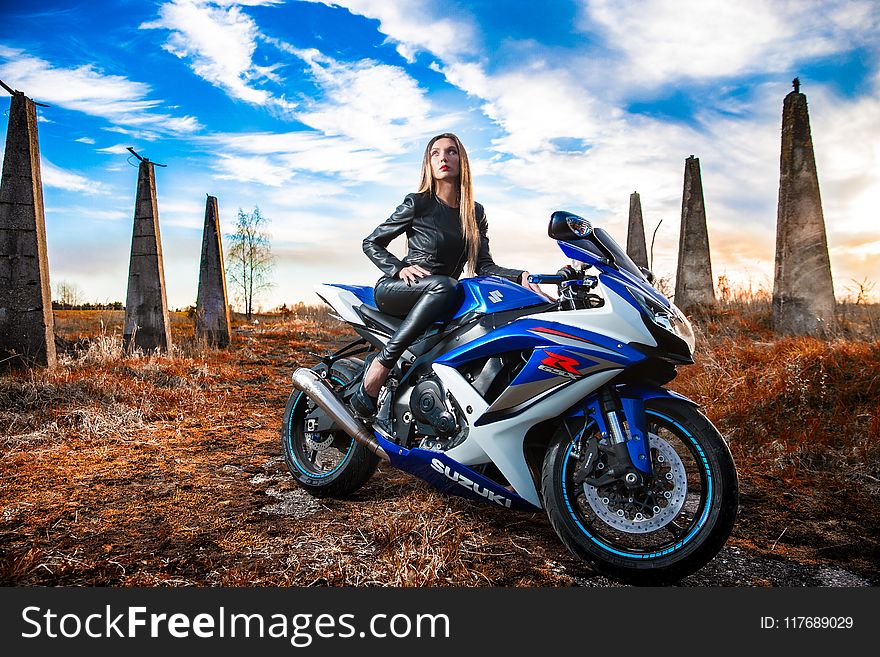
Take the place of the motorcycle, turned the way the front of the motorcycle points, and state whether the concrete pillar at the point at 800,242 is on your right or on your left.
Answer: on your left

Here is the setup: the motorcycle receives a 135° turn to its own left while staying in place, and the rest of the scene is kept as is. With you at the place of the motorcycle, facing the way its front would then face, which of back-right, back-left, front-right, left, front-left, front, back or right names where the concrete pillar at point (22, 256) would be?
front-left

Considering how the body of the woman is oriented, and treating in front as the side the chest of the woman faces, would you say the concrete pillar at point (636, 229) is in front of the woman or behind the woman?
behind

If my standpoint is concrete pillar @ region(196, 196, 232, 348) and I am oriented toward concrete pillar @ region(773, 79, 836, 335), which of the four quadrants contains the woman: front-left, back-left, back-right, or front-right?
front-right

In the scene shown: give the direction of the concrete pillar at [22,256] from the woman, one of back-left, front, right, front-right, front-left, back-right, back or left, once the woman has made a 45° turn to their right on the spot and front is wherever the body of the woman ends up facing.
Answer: right

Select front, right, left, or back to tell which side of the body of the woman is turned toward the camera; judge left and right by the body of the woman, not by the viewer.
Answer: front

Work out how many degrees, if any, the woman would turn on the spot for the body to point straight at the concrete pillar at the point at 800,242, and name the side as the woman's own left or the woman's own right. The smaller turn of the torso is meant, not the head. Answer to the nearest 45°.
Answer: approximately 135° to the woman's own left

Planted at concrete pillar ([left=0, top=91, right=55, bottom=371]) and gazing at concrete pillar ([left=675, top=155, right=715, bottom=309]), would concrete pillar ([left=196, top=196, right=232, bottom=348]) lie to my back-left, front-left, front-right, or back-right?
front-left
